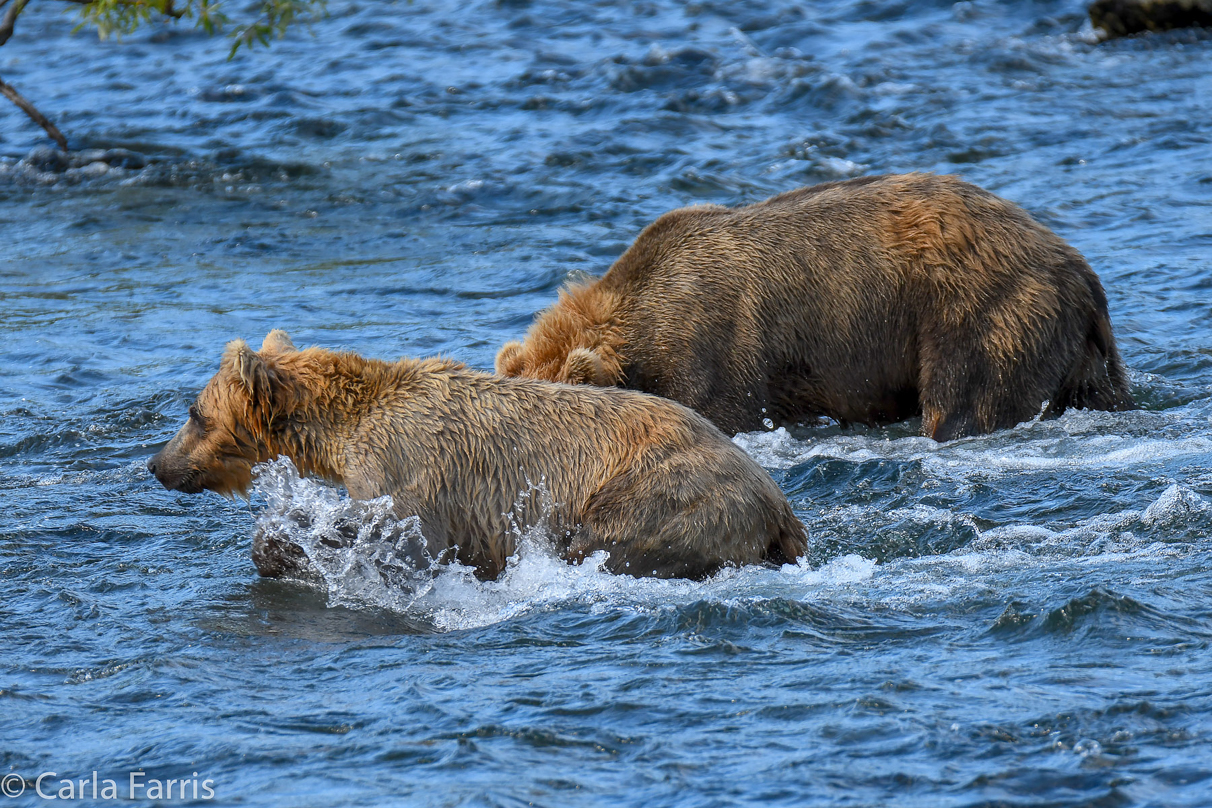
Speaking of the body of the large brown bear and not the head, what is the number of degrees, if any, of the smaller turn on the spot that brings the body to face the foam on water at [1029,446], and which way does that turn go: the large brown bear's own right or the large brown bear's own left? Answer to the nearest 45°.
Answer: approximately 180°

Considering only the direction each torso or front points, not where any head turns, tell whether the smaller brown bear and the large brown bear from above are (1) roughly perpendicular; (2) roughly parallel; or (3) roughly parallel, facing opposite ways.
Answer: roughly parallel

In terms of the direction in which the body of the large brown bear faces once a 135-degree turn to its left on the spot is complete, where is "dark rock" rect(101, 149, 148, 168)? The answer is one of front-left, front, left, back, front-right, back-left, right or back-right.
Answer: back

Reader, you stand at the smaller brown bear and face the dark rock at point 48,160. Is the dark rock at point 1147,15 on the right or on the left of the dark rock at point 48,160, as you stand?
right

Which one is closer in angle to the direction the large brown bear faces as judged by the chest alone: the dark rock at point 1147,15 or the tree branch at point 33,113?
the tree branch

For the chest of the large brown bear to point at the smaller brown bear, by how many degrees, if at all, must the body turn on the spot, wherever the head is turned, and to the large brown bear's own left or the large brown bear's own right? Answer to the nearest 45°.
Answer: approximately 45° to the large brown bear's own left

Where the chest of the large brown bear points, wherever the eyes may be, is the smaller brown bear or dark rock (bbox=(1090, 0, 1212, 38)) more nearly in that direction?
the smaller brown bear

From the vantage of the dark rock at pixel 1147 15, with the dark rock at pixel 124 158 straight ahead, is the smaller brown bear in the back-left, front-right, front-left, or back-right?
front-left

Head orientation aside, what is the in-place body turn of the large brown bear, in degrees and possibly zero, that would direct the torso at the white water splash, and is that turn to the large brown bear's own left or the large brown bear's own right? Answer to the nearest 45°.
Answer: approximately 45° to the large brown bear's own left

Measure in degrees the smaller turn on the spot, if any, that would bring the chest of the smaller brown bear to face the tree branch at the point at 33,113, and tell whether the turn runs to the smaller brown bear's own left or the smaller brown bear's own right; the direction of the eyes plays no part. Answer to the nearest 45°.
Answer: approximately 90° to the smaller brown bear's own right

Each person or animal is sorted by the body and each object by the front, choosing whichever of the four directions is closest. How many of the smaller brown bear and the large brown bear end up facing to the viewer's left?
2

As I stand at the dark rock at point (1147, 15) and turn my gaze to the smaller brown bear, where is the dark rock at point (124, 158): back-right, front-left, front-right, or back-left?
front-right

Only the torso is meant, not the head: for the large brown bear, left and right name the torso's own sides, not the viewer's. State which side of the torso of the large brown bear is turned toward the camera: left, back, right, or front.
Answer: left

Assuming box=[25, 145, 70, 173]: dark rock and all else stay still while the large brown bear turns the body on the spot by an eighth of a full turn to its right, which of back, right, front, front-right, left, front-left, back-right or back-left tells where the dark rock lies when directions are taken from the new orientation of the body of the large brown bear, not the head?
front

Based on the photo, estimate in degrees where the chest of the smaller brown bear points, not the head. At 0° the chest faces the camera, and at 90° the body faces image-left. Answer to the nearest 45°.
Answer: approximately 90°
